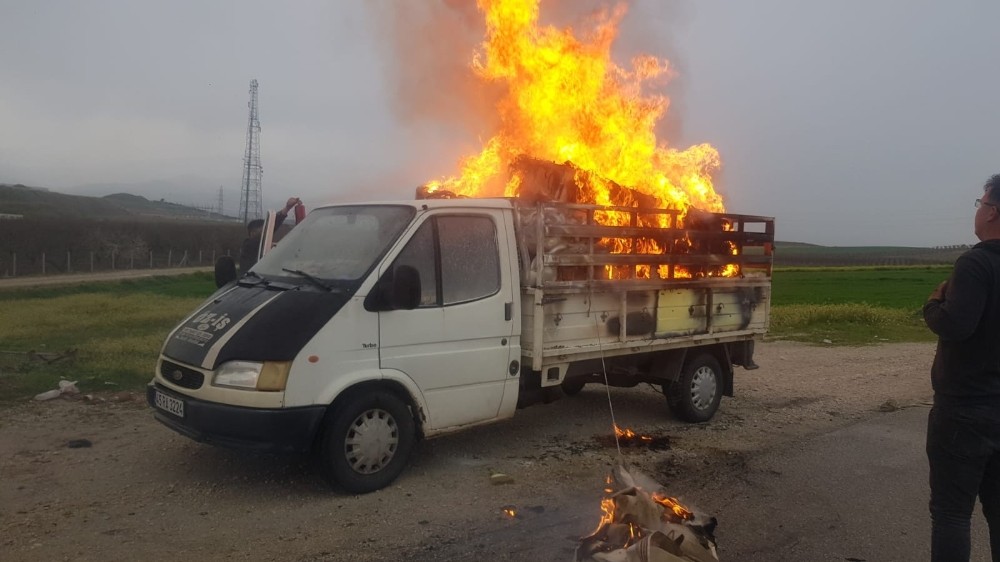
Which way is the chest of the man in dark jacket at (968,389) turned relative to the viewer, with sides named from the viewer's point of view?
facing away from the viewer and to the left of the viewer

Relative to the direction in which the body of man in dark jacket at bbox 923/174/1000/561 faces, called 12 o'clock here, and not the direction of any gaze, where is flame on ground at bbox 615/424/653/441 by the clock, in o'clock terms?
The flame on ground is roughly at 12 o'clock from the man in dark jacket.

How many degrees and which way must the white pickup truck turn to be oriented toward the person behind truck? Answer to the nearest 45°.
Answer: approximately 90° to its right

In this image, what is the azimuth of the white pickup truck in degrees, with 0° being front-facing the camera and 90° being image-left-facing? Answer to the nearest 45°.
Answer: approximately 45°

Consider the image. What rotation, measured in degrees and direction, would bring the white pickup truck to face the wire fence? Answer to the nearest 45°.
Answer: approximately 90° to its right

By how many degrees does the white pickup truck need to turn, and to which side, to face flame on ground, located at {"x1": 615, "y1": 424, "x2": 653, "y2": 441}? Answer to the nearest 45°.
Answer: approximately 180°

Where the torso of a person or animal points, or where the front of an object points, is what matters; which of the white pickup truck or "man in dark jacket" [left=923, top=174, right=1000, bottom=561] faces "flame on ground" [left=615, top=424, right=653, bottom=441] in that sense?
the man in dark jacket

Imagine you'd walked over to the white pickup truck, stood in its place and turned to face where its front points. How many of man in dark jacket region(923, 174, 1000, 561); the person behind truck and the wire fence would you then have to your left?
1
